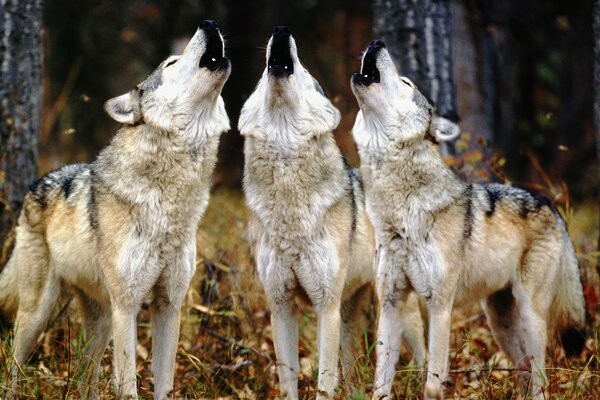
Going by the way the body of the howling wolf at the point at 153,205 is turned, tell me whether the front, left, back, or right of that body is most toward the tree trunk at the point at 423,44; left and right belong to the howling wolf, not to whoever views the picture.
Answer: left

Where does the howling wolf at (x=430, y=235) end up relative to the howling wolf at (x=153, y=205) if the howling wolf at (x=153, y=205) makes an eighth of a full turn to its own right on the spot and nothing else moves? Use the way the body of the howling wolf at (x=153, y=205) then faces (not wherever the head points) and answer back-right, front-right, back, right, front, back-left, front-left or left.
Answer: left

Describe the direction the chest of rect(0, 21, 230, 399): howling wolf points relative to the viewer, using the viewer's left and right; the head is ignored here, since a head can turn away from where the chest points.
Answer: facing the viewer and to the right of the viewer

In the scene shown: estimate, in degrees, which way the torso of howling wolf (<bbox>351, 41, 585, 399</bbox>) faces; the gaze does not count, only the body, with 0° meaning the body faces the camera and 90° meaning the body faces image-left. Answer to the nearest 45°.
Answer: approximately 45°

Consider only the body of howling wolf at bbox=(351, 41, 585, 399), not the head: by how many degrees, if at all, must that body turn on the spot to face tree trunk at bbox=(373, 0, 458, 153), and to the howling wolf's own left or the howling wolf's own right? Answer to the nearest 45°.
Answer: approximately 135° to the howling wolf's own right

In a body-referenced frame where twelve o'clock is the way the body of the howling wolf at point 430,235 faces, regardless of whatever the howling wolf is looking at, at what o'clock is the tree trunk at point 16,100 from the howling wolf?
The tree trunk is roughly at 2 o'clock from the howling wolf.

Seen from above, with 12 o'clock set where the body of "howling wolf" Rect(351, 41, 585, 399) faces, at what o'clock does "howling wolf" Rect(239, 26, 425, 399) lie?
"howling wolf" Rect(239, 26, 425, 399) is roughly at 1 o'clock from "howling wolf" Rect(351, 41, 585, 399).
